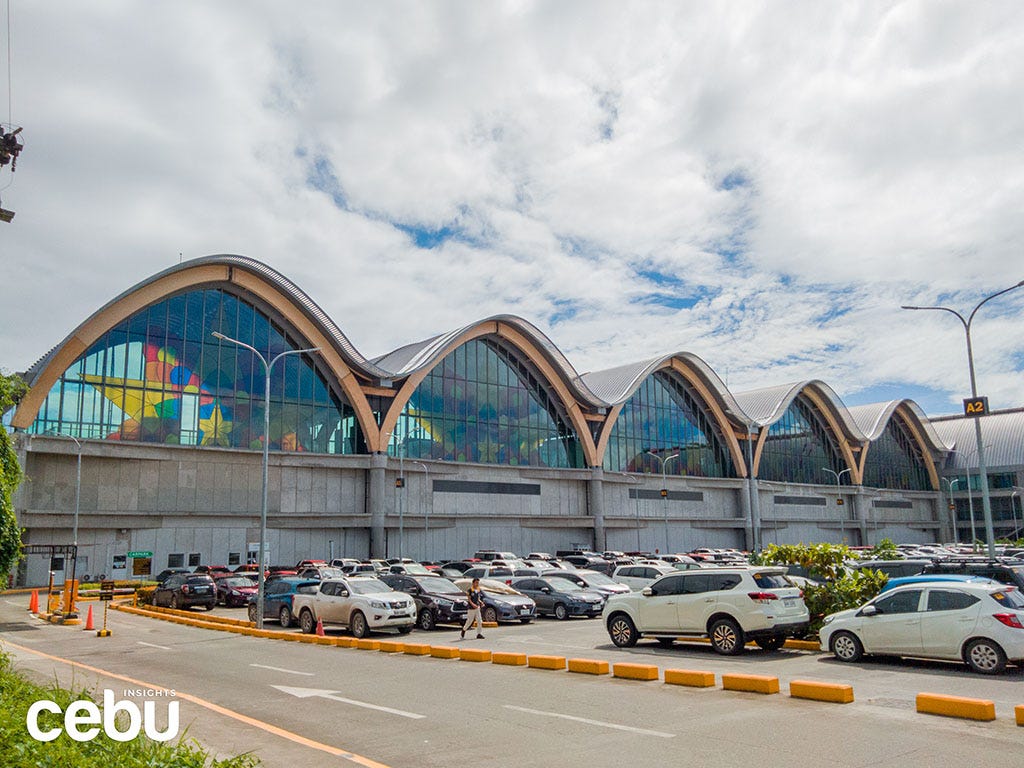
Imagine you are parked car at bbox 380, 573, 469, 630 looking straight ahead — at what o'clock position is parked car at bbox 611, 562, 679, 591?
parked car at bbox 611, 562, 679, 591 is roughly at 9 o'clock from parked car at bbox 380, 573, 469, 630.

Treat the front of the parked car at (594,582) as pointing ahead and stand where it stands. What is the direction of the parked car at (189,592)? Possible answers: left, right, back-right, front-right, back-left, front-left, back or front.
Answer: back-right

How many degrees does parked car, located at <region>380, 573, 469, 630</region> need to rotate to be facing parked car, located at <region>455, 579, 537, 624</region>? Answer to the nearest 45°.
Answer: approximately 45° to its left

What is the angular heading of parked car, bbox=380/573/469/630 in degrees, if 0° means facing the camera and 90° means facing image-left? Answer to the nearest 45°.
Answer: approximately 315°

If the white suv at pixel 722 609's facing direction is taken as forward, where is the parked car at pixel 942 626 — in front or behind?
behind

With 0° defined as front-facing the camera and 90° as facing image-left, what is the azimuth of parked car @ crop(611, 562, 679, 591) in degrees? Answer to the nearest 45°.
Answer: approximately 315°

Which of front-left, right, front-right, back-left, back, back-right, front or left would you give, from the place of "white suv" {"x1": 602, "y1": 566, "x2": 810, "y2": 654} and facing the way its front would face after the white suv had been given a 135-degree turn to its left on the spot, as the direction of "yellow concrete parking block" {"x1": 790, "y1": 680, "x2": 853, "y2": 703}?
front

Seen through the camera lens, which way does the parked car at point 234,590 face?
facing the viewer and to the right of the viewer

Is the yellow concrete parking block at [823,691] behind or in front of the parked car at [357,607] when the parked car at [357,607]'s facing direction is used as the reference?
in front

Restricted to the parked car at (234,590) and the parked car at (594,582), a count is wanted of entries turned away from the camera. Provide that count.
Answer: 0
